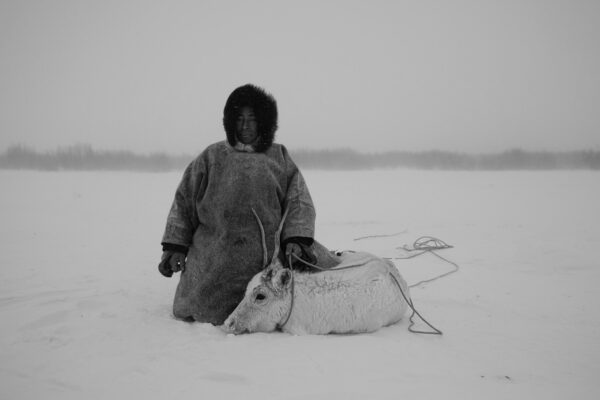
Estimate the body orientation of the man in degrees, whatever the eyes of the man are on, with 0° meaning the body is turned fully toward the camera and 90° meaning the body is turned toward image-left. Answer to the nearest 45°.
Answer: approximately 0°

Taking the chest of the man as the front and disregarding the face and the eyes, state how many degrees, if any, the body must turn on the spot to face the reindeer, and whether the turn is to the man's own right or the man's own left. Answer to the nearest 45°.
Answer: approximately 45° to the man's own left

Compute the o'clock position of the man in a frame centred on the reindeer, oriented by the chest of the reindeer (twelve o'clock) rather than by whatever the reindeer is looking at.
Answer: The man is roughly at 1 o'clock from the reindeer.

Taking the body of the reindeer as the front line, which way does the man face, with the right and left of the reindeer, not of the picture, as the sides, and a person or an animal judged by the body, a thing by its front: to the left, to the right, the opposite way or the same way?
to the left

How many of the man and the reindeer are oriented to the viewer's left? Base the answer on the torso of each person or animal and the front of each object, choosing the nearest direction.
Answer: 1

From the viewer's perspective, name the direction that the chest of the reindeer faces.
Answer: to the viewer's left
